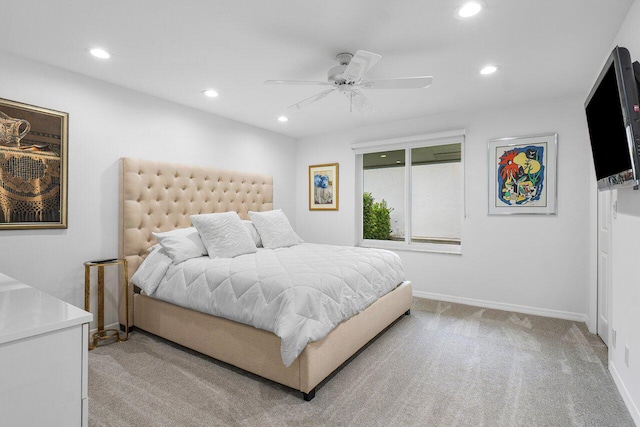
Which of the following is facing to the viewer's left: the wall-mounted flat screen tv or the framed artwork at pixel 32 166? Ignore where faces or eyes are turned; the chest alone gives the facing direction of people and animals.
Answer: the wall-mounted flat screen tv

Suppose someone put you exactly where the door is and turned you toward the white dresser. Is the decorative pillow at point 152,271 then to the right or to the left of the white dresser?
right

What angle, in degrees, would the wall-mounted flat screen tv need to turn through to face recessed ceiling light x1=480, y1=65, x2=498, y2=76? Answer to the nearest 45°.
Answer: approximately 45° to its right

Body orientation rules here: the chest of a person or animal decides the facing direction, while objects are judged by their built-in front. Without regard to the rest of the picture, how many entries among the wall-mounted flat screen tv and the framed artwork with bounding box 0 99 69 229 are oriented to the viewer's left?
1

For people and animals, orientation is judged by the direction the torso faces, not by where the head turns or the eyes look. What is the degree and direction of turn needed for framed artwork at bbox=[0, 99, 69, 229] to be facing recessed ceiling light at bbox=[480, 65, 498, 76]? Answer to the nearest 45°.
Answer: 0° — it already faces it

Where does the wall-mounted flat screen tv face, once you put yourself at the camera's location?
facing to the left of the viewer

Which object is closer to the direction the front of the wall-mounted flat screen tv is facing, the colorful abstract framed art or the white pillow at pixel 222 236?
the white pillow

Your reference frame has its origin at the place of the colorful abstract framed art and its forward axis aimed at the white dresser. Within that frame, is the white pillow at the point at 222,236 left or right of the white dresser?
right

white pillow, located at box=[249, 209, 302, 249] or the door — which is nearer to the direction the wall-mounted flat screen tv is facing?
the white pillow

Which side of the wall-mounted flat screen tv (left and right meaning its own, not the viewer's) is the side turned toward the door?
right

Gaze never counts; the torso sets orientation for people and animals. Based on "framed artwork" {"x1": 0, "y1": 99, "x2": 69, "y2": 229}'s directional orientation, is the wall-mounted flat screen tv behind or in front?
in front

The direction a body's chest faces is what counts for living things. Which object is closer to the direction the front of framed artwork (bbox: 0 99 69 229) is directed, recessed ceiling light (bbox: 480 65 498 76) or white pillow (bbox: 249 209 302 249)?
the recessed ceiling light

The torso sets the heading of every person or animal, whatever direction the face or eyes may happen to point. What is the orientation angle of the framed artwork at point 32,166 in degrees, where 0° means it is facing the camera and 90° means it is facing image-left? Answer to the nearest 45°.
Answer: approximately 315°

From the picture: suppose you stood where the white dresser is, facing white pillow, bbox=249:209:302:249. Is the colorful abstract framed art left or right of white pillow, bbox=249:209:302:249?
right

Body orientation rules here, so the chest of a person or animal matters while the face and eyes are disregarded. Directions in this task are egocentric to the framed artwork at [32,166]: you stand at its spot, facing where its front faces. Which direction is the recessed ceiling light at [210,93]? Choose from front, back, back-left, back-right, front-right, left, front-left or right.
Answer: front-left

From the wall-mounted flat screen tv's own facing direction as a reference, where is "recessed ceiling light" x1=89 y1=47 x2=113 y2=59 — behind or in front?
in front

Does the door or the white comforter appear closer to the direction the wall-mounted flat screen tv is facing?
the white comforter
